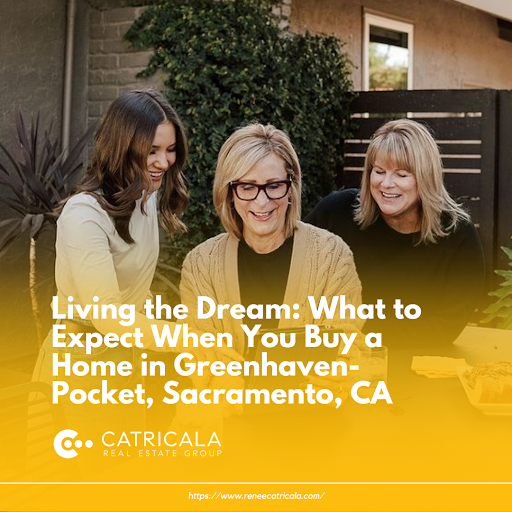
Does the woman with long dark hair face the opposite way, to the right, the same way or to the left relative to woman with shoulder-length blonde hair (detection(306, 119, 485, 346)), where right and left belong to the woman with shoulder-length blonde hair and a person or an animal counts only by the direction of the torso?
to the left

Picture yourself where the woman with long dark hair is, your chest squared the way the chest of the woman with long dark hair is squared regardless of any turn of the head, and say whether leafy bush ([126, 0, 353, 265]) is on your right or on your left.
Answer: on your left

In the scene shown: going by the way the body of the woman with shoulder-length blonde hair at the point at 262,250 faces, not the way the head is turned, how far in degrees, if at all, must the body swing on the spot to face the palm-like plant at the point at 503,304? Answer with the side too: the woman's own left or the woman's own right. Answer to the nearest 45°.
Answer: approximately 135° to the woman's own left

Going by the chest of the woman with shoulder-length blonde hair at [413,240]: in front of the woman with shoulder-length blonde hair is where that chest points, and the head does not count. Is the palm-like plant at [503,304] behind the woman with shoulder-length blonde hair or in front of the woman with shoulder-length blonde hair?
behind

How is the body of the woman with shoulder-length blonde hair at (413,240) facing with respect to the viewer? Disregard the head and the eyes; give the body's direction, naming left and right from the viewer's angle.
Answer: facing the viewer and to the left of the viewer

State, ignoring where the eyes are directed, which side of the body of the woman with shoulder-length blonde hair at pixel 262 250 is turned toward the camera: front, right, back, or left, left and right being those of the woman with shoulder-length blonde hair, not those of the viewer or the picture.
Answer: front

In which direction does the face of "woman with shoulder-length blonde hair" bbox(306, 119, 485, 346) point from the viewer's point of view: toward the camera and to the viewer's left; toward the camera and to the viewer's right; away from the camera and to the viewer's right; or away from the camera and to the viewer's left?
toward the camera and to the viewer's left

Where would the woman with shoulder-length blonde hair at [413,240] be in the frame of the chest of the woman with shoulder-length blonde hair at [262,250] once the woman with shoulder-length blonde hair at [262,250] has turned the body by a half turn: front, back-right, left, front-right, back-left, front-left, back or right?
front-right

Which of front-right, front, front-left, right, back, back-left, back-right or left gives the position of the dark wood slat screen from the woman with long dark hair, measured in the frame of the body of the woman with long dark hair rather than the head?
left

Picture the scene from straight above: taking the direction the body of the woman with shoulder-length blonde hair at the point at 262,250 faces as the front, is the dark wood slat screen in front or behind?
behind

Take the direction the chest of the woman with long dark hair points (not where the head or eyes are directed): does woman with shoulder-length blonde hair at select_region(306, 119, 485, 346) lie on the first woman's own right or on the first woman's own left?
on the first woman's own left
